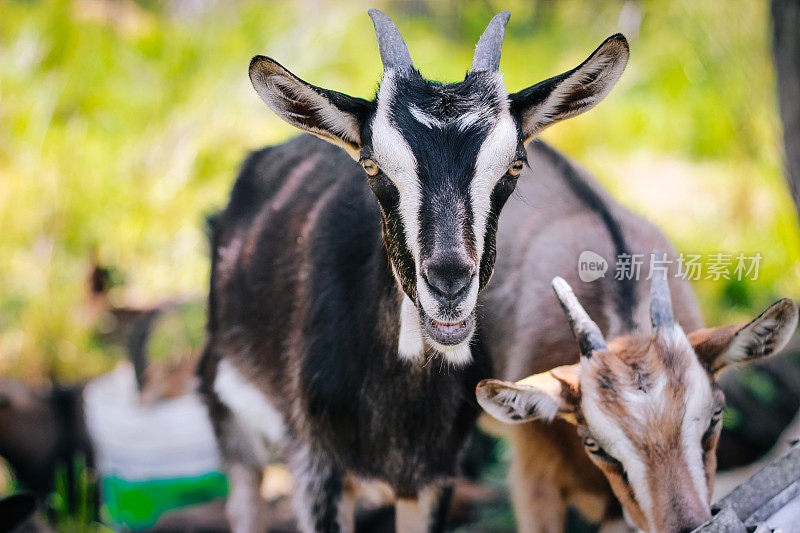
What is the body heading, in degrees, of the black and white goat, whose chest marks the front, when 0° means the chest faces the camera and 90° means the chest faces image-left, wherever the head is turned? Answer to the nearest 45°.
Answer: approximately 315°
